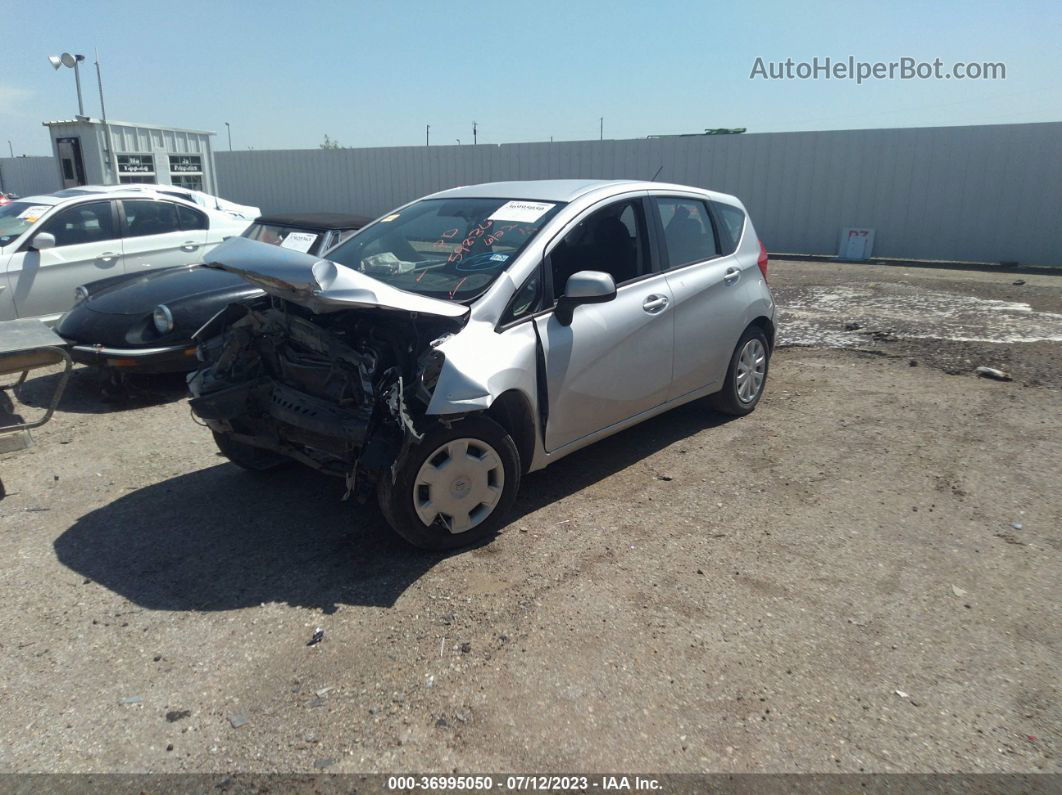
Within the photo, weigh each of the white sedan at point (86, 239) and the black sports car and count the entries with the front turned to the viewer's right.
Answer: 0

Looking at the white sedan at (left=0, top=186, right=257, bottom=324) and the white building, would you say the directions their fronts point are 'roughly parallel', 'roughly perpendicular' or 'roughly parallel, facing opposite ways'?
roughly perpendicular

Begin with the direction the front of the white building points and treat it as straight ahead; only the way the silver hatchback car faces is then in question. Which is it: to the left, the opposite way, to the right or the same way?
to the right

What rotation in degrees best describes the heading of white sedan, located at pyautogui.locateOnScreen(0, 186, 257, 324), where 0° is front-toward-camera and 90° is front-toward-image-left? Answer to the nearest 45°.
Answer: approximately 45°

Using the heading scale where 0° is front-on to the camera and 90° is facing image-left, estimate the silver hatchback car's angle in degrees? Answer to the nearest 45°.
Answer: approximately 45°

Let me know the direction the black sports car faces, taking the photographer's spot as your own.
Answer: facing the viewer and to the left of the viewer

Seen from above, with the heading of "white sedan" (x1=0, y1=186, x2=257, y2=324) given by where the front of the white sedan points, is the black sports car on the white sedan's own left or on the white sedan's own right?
on the white sedan's own left

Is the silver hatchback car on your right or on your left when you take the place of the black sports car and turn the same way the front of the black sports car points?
on your left
